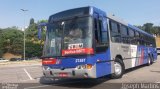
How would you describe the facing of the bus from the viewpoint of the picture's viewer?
facing the viewer and to the left of the viewer
